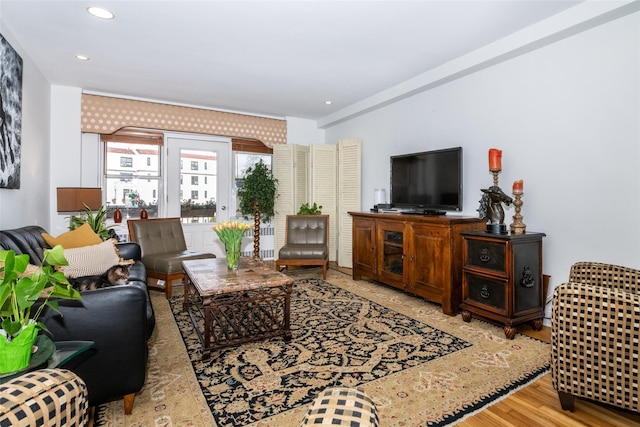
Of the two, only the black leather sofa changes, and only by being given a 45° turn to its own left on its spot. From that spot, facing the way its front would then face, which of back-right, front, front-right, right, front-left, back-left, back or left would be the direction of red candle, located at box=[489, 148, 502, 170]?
front-right

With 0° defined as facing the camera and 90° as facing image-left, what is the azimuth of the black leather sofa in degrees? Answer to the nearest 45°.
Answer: approximately 270°

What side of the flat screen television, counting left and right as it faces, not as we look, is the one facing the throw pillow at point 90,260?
front

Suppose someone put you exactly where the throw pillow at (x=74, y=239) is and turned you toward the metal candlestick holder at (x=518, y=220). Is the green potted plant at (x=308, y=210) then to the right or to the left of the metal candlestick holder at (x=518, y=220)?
left

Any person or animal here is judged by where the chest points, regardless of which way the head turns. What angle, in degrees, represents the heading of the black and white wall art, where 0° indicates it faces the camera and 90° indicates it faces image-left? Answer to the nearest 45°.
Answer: approximately 270°

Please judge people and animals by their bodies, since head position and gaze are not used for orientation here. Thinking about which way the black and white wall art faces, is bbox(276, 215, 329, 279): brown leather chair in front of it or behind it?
in front

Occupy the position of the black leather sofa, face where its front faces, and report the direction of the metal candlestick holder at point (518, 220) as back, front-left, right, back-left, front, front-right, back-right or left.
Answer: front

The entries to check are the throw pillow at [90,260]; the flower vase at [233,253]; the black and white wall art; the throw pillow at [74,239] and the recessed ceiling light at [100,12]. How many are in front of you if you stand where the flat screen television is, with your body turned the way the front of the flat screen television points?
5

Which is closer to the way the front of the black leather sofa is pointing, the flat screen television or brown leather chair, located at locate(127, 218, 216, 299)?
the flat screen television

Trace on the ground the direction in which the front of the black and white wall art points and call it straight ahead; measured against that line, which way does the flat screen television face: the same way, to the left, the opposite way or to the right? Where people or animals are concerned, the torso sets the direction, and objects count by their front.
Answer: the opposite way

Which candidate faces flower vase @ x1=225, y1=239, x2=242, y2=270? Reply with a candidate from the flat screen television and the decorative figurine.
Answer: the flat screen television
